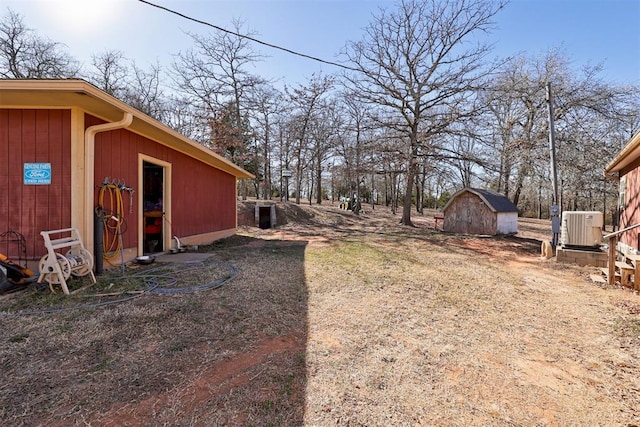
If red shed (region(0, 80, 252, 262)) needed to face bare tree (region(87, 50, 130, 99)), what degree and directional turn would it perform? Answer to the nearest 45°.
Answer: approximately 135° to its left

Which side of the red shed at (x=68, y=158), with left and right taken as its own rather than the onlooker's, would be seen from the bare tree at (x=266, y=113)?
left

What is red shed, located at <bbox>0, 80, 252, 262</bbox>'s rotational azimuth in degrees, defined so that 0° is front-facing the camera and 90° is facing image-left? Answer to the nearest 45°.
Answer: approximately 315°

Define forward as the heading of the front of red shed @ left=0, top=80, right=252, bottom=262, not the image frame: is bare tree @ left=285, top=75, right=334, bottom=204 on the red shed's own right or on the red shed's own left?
on the red shed's own left
